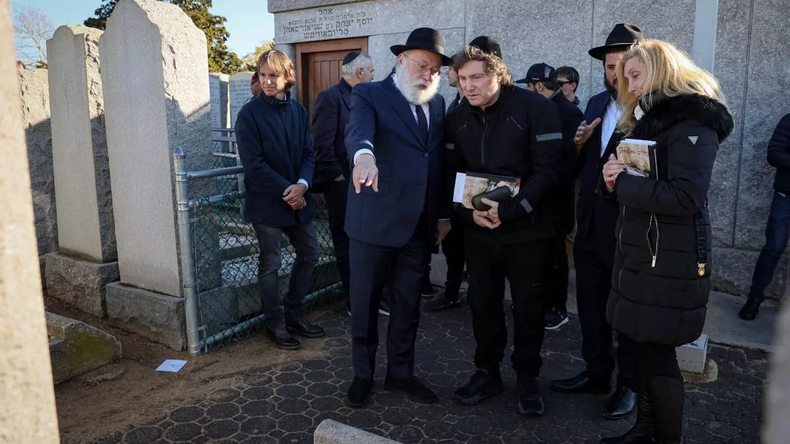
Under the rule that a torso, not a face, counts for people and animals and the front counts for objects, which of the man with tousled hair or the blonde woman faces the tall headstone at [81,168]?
the blonde woman

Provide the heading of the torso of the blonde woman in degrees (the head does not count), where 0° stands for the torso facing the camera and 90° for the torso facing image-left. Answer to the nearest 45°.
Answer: approximately 90°

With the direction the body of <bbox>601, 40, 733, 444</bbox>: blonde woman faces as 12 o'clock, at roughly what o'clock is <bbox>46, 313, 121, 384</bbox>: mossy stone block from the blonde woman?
The mossy stone block is roughly at 12 o'clock from the blonde woman.

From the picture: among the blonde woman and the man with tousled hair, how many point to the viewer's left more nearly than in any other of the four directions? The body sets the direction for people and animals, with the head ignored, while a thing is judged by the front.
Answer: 1

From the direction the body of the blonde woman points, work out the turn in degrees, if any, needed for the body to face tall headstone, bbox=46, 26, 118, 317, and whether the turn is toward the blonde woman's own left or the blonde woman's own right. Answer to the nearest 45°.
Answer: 0° — they already face it

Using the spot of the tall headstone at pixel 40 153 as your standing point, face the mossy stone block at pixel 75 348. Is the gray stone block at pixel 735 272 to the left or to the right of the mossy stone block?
left

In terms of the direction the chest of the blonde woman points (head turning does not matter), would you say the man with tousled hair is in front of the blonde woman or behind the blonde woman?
in front

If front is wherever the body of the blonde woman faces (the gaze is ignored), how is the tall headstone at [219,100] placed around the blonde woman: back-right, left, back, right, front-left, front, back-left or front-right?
front-right
